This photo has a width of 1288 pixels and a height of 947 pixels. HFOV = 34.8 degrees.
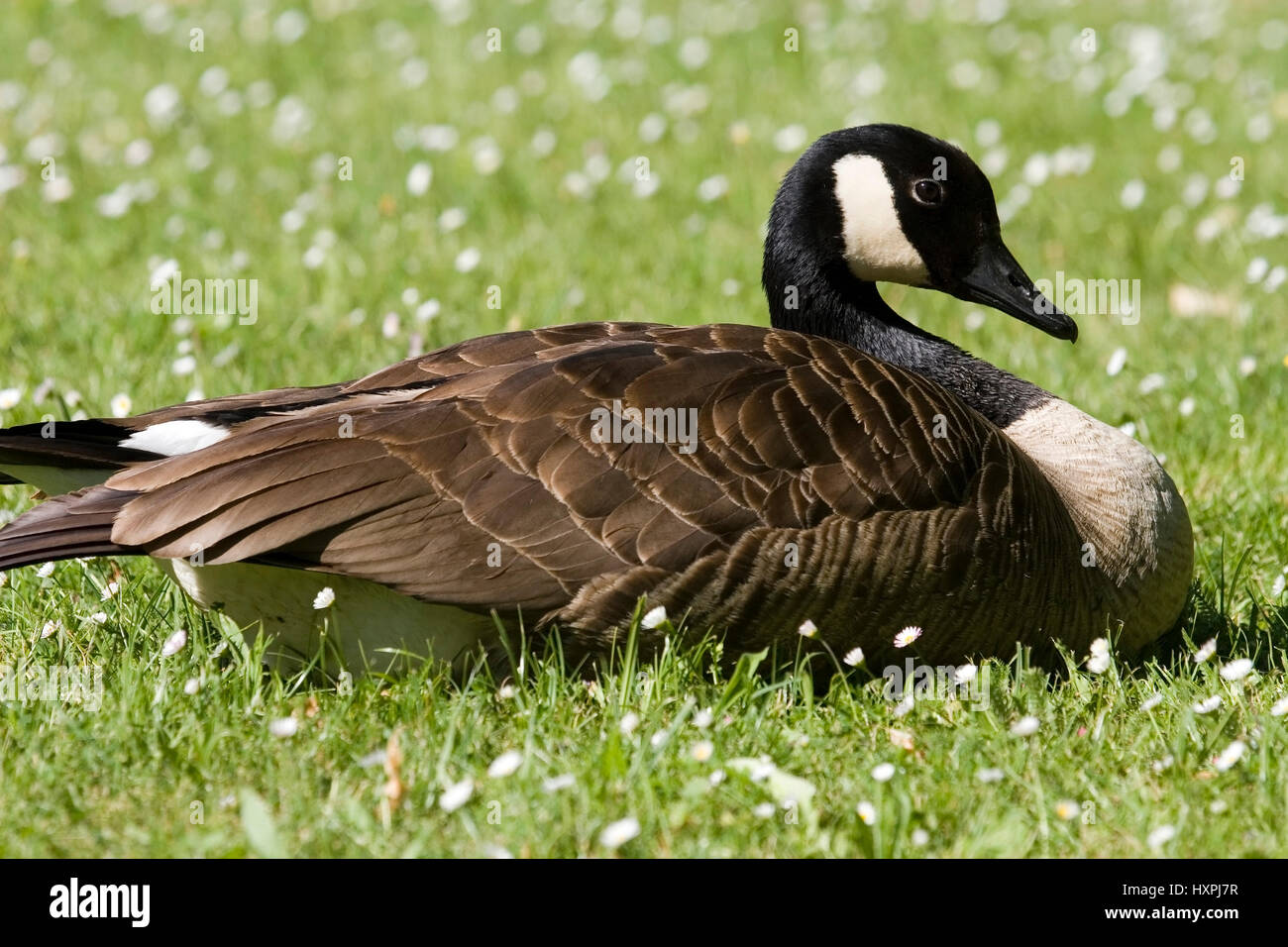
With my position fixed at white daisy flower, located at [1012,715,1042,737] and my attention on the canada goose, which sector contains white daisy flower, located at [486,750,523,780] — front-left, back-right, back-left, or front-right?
front-left

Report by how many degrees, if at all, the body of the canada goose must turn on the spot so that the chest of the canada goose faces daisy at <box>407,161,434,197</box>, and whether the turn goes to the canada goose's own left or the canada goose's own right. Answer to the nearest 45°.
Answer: approximately 90° to the canada goose's own left

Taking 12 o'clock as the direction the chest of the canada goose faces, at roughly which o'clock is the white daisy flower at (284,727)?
The white daisy flower is roughly at 5 o'clock from the canada goose.

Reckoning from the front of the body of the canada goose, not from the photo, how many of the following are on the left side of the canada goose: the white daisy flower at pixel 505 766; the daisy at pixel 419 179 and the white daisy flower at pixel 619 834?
1

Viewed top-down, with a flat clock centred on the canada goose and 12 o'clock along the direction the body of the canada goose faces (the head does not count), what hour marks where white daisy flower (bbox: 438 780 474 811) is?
The white daisy flower is roughly at 4 o'clock from the canada goose.

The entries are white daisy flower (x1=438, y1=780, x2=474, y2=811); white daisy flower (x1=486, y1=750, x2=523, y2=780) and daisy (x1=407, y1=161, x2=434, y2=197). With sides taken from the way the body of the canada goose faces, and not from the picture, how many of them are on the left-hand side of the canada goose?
1

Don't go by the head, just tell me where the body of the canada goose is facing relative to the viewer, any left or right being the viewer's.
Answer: facing to the right of the viewer

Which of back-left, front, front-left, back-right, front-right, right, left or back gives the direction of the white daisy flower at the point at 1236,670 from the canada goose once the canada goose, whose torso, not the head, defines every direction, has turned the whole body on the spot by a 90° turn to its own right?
left
